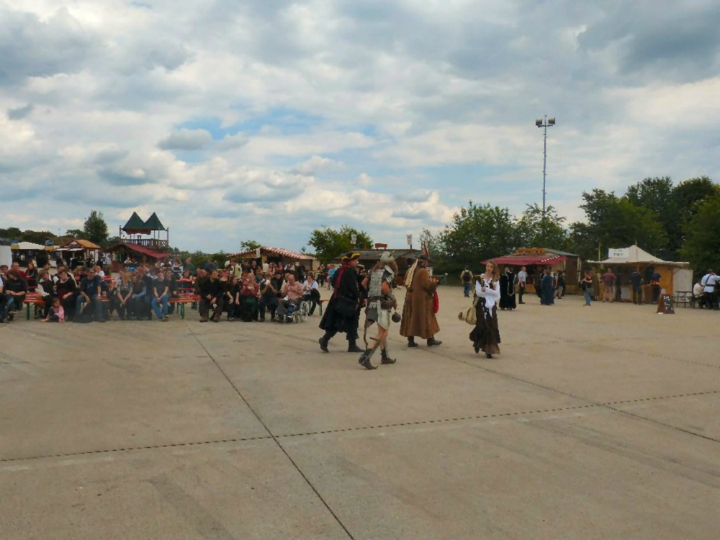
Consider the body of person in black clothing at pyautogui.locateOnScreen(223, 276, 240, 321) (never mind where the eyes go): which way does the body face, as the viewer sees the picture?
toward the camera

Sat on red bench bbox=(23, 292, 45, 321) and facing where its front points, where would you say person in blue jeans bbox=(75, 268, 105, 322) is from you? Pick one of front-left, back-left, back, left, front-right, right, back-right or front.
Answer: front-left

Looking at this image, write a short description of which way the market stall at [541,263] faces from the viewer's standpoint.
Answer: facing the viewer and to the left of the viewer

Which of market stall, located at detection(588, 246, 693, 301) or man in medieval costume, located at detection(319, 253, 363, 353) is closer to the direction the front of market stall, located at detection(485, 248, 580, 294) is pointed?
the man in medieval costume

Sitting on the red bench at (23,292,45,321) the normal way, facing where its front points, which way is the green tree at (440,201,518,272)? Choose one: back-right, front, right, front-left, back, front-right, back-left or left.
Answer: back-left

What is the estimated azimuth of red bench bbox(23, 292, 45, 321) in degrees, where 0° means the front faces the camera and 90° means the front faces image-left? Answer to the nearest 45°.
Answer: approximately 0°

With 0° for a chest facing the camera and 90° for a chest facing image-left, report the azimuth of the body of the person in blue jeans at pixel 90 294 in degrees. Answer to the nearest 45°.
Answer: approximately 0°
